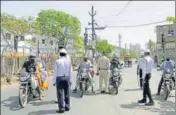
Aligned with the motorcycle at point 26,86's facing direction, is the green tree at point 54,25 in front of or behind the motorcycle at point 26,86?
behind

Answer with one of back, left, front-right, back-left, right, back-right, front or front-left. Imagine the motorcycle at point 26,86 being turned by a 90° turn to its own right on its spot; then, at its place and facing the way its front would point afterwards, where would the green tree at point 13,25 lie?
front-right

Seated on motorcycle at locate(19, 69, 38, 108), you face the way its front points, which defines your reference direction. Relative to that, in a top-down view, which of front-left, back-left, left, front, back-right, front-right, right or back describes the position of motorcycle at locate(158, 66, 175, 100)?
back-left

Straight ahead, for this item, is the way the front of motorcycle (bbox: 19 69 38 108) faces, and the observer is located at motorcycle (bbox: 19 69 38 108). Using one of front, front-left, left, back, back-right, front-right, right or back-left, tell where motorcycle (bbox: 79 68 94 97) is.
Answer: back

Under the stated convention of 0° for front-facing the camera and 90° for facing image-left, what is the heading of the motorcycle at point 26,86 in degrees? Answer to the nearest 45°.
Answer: approximately 45°
